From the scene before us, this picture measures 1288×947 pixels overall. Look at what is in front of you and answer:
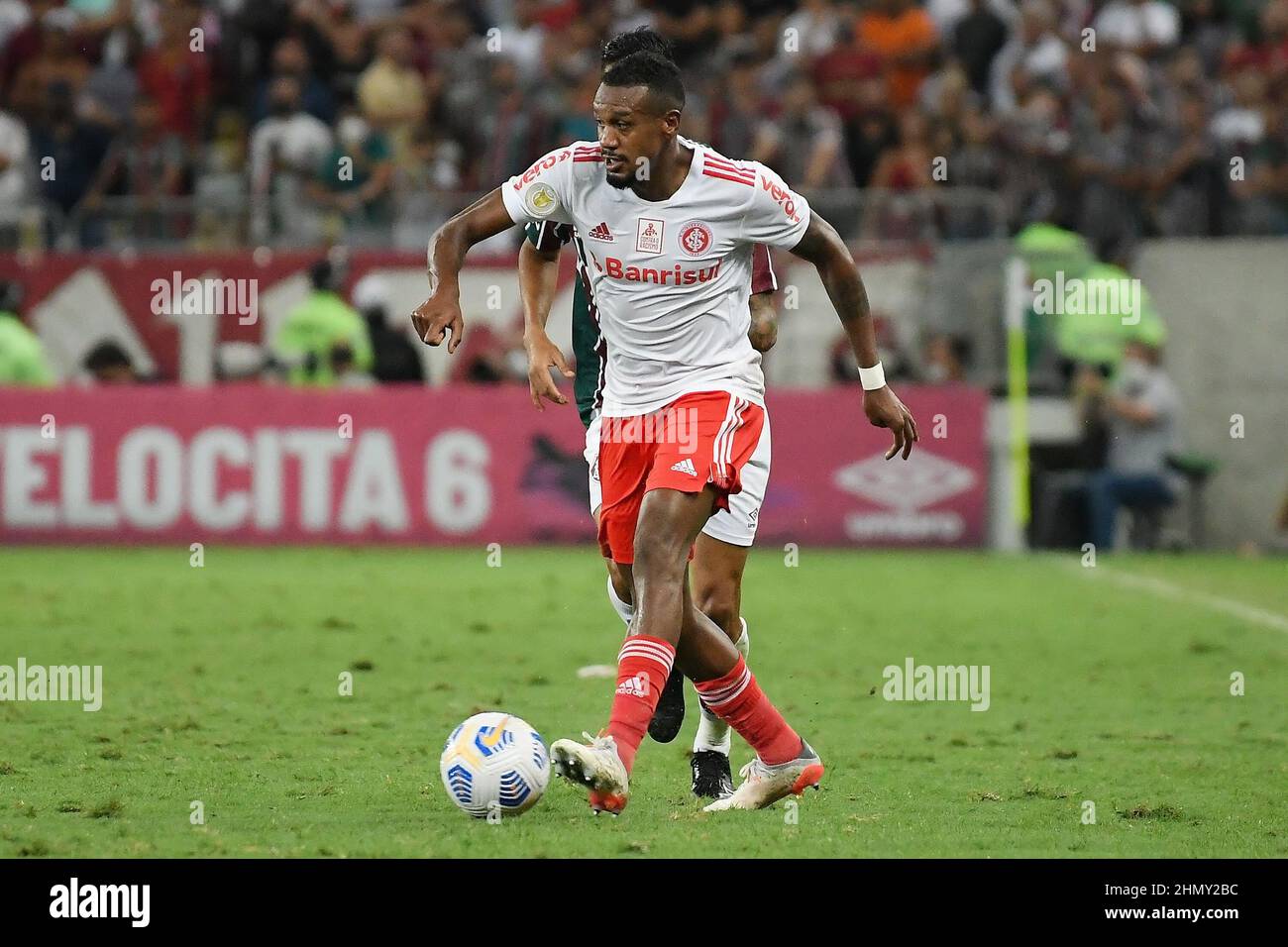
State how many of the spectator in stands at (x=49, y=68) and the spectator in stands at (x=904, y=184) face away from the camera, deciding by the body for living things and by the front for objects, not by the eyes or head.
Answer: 0

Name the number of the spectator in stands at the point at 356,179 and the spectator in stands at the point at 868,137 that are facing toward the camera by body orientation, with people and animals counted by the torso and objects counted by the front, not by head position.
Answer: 2

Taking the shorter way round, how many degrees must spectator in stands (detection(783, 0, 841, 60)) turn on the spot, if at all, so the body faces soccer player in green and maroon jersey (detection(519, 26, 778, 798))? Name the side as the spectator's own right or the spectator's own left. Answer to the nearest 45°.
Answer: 0° — they already face them

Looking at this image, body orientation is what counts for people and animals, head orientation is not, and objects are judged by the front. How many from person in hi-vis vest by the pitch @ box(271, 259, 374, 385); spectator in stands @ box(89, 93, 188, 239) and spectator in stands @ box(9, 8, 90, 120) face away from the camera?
1

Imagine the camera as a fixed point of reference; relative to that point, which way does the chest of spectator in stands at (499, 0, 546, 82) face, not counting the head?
toward the camera

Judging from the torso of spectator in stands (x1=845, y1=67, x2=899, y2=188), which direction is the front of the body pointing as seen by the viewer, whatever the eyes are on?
toward the camera

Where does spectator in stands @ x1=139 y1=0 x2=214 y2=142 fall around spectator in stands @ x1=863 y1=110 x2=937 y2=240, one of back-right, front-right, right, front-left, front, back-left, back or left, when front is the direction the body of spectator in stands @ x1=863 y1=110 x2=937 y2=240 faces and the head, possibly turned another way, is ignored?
right

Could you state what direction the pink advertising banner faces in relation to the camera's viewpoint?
facing the viewer

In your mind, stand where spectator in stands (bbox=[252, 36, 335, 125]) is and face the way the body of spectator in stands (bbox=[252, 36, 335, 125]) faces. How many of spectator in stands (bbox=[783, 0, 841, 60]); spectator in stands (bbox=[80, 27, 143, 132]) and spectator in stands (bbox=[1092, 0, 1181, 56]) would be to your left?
2
